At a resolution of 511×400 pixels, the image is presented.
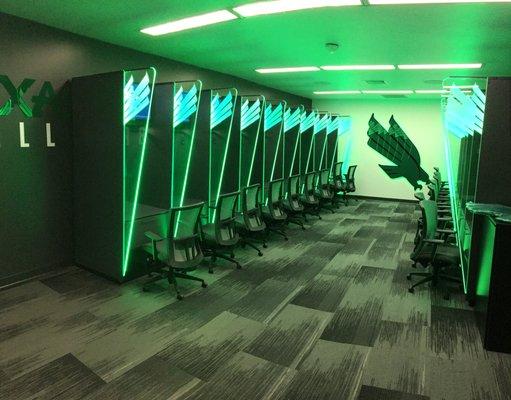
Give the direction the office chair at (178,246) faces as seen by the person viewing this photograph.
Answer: facing away from the viewer and to the left of the viewer

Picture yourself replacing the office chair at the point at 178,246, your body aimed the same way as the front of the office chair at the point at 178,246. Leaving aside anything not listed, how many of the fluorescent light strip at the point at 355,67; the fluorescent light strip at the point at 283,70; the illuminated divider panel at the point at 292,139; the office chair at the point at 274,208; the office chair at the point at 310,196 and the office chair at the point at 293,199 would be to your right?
6

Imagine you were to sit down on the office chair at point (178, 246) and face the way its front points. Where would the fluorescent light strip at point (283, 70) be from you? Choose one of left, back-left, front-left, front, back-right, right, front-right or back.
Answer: right

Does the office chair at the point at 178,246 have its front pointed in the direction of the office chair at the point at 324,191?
no

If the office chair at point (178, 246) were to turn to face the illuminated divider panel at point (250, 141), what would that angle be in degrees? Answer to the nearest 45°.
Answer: approximately 90° to its right

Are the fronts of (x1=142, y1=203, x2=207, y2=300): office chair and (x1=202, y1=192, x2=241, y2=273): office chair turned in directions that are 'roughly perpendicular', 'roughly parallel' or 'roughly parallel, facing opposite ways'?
roughly parallel

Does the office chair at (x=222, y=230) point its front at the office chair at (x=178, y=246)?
no

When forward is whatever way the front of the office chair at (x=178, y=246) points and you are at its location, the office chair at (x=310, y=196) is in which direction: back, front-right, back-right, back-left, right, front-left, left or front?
right

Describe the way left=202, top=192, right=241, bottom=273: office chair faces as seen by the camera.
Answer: facing away from the viewer and to the left of the viewer

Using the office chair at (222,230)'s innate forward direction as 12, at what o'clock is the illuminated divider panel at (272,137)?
The illuminated divider panel is roughly at 2 o'clock from the office chair.

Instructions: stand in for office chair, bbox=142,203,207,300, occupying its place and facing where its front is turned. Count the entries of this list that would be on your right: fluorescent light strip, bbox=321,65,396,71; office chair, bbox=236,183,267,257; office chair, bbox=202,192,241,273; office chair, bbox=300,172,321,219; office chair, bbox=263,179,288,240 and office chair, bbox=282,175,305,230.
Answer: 6

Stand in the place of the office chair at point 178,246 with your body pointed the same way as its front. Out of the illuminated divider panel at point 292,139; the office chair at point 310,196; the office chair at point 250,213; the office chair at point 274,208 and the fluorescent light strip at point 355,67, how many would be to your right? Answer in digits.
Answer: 5

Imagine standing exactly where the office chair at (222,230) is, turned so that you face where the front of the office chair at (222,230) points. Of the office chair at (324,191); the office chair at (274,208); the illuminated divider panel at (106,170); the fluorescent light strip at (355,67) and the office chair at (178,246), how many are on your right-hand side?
3

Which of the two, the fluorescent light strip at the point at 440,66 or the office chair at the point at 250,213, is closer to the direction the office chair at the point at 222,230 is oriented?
the office chair

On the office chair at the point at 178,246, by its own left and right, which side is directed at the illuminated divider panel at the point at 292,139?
right

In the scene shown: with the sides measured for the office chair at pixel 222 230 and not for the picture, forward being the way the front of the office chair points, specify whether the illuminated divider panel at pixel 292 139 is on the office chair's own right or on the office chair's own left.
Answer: on the office chair's own right

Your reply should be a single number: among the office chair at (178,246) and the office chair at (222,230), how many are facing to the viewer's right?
0
